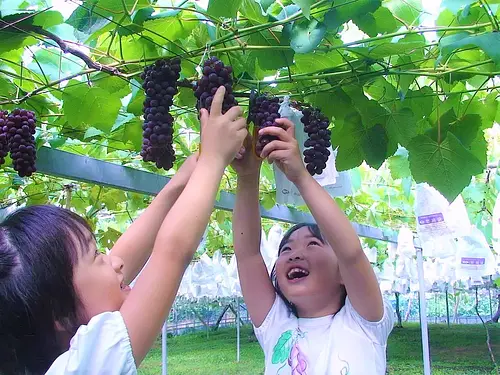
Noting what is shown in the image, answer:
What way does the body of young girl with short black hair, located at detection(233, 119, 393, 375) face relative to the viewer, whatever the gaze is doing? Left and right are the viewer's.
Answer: facing the viewer and to the left of the viewer

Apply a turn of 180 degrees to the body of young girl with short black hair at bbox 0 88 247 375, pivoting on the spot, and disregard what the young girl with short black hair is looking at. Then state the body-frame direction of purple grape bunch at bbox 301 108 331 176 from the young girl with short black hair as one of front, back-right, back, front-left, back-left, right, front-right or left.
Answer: back

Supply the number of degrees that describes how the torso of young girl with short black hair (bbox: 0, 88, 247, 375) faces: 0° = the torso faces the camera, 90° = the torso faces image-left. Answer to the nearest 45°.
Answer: approximately 270°

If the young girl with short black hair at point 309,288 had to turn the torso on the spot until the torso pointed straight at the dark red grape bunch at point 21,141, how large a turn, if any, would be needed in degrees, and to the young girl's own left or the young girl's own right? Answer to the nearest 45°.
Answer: approximately 45° to the young girl's own right

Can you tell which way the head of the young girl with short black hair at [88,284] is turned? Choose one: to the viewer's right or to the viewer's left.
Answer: to the viewer's right

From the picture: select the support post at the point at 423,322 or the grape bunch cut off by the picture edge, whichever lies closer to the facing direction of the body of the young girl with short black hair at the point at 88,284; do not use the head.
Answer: the support post

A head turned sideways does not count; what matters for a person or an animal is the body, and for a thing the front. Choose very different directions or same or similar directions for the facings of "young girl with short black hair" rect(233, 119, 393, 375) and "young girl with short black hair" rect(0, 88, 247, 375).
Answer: very different directions

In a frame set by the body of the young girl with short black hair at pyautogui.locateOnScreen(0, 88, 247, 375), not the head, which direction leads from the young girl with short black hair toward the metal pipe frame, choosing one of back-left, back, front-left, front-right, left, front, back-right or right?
left

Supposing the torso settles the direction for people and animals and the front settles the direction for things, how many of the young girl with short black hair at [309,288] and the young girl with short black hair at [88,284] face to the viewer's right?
1

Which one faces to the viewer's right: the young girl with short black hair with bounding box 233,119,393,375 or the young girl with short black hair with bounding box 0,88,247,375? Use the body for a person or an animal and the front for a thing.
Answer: the young girl with short black hair with bounding box 0,88,247,375
